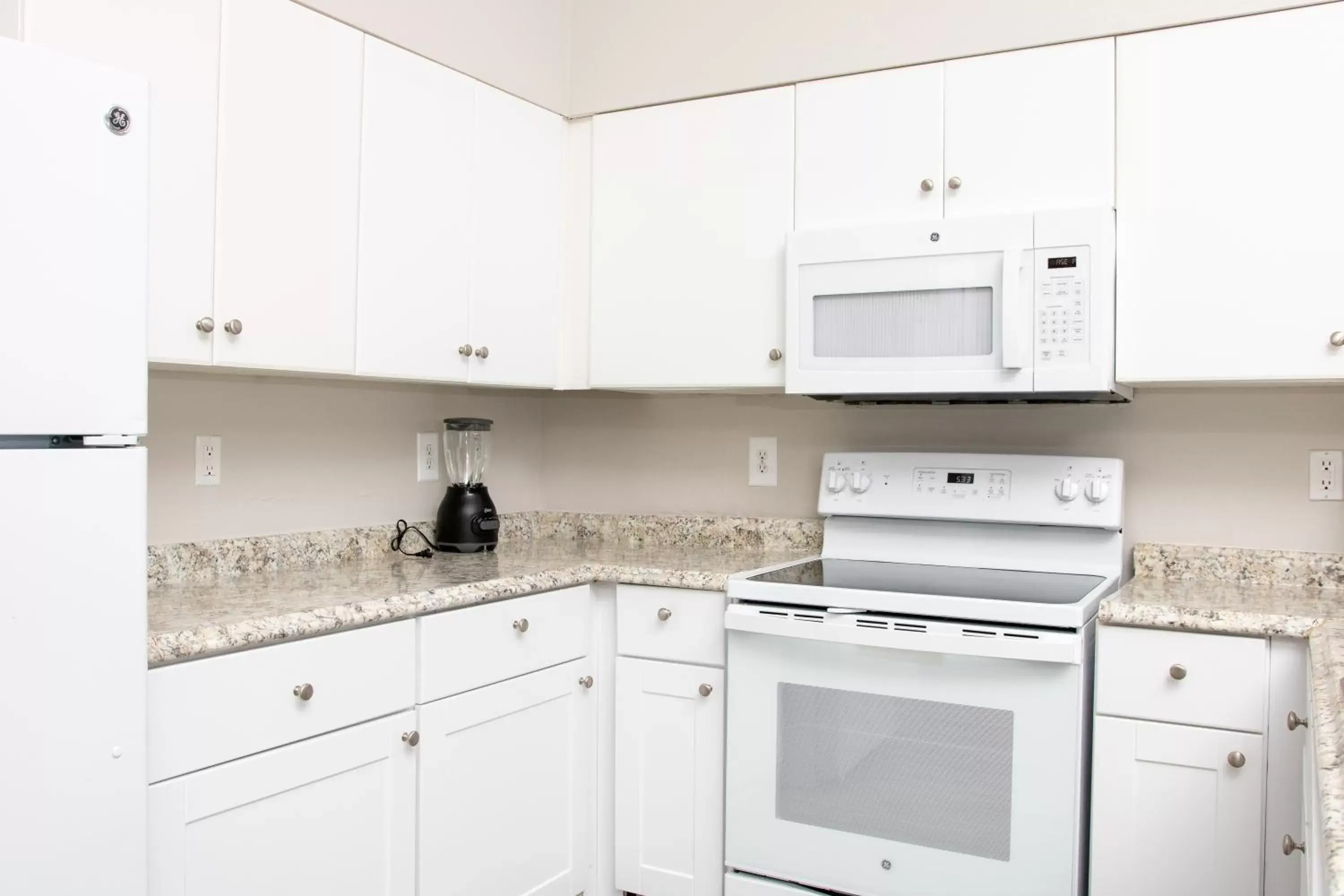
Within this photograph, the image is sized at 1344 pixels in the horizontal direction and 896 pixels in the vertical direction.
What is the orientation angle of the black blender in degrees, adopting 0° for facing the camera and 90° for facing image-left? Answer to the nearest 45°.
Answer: approximately 315°

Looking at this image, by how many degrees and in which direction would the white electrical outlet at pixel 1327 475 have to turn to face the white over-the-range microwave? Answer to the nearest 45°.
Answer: approximately 45° to its right

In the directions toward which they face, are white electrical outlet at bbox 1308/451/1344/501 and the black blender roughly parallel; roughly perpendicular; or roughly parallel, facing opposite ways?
roughly perpendicular

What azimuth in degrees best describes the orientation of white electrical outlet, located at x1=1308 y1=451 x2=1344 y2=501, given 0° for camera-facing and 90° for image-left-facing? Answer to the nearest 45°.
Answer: approximately 0°

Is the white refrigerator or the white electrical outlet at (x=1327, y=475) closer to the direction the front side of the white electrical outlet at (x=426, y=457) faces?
the white electrical outlet

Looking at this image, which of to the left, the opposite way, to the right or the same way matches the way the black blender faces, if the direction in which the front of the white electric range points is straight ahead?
to the left

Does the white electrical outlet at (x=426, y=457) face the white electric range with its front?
yes

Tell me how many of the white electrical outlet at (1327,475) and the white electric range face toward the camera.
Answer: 2

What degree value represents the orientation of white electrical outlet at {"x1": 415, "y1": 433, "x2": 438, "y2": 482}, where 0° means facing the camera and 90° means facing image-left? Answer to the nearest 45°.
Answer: approximately 315°

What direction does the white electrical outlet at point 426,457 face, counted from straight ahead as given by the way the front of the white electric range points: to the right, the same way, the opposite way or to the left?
to the left

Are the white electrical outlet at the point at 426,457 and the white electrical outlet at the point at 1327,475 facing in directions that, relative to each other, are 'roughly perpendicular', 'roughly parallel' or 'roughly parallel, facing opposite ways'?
roughly perpendicular
